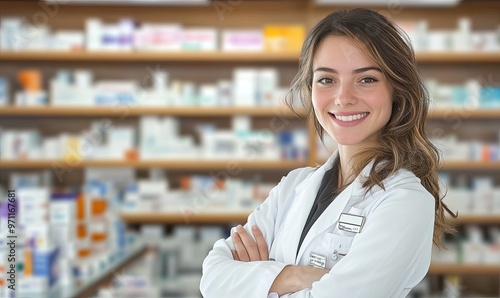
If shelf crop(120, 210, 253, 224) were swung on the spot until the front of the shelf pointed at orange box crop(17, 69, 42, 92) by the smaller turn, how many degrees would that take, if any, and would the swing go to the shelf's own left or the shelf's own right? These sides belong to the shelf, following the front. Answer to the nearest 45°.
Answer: approximately 90° to the shelf's own right

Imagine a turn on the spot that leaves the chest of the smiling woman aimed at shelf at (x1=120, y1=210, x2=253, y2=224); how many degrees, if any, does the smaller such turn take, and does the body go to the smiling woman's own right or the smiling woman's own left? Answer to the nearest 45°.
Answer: approximately 135° to the smiling woman's own right

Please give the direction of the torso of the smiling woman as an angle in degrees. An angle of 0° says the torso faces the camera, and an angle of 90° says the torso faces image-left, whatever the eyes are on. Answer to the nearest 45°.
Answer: approximately 45°

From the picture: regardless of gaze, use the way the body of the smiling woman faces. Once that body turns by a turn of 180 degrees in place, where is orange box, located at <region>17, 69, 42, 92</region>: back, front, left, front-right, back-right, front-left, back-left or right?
left

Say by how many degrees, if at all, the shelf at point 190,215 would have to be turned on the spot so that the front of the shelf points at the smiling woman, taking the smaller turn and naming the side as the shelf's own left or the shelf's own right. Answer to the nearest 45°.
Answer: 0° — it already faces them

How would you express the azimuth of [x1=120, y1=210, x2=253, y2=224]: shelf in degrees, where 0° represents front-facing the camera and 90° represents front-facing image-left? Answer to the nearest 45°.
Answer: approximately 0°

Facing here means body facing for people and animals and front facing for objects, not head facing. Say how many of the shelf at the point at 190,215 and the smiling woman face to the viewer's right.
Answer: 0
